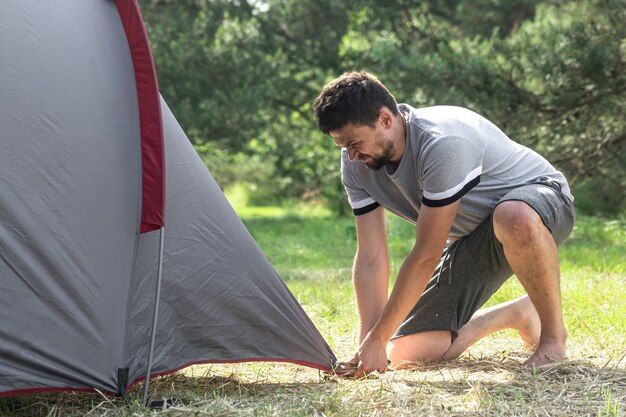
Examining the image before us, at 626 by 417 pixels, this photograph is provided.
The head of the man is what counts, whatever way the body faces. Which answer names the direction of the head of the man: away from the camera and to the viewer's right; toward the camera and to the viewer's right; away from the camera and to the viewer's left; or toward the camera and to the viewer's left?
toward the camera and to the viewer's left

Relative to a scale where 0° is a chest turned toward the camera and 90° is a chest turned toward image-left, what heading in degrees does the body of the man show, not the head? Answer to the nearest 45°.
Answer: approximately 45°

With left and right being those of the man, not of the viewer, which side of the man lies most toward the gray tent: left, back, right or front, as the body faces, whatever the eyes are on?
front
